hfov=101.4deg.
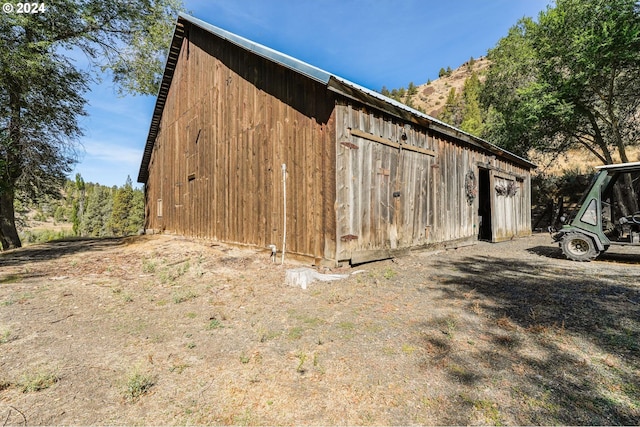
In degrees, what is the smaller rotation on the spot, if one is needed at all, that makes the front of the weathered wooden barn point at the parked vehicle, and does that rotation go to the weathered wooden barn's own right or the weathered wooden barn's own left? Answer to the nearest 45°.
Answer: approximately 45° to the weathered wooden barn's own left

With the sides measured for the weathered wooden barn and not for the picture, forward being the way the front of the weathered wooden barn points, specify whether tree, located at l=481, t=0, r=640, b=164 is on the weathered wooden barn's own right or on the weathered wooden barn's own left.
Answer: on the weathered wooden barn's own left

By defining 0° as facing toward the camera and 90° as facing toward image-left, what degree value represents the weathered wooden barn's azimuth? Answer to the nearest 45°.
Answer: approximately 315°

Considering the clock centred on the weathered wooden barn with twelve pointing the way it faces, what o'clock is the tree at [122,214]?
The tree is roughly at 6 o'clock from the weathered wooden barn.

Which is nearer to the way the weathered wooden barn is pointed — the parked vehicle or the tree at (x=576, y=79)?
the parked vehicle

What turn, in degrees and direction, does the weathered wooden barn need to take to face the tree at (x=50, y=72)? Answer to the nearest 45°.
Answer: approximately 135° to its right
